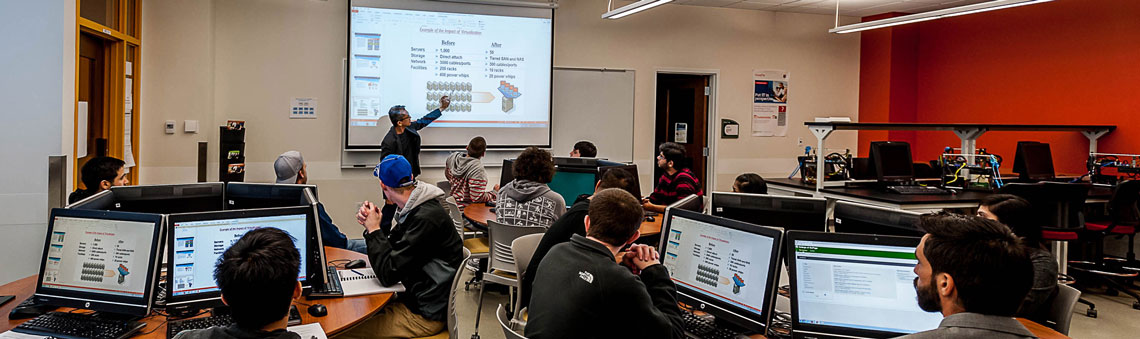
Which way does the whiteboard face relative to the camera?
toward the camera

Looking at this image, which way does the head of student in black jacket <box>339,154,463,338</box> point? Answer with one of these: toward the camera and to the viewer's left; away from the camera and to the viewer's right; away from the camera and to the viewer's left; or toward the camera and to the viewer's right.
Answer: away from the camera and to the viewer's left

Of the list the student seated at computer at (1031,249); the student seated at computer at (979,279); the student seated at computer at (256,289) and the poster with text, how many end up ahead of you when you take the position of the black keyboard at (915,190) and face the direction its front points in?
3

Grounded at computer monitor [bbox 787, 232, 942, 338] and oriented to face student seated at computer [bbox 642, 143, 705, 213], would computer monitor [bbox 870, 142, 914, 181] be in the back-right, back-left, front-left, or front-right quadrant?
front-right

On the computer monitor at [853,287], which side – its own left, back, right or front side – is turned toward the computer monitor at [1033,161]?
back

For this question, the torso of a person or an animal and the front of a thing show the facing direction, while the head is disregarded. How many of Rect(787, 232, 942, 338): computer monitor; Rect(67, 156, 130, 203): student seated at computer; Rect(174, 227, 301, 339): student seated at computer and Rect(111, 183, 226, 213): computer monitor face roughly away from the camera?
2

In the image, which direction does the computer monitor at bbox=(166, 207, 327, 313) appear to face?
toward the camera

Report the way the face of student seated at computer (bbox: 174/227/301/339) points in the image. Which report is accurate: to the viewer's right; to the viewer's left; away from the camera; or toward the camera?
away from the camera

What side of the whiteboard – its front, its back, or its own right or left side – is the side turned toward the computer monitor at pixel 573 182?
front

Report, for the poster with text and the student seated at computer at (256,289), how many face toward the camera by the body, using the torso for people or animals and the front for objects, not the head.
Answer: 1

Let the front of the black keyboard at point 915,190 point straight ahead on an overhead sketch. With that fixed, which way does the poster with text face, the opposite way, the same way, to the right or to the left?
the same way

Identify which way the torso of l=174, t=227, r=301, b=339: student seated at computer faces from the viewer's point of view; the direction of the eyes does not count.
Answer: away from the camera

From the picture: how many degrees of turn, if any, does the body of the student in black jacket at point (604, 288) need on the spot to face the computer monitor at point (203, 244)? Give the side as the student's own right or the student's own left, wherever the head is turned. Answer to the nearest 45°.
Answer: approximately 135° to the student's own left

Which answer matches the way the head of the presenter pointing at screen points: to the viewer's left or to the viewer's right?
to the viewer's right

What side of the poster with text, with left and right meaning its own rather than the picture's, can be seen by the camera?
front

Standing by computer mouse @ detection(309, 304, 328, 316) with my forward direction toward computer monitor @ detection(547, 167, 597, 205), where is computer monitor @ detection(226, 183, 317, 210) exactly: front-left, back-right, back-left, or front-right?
front-left
